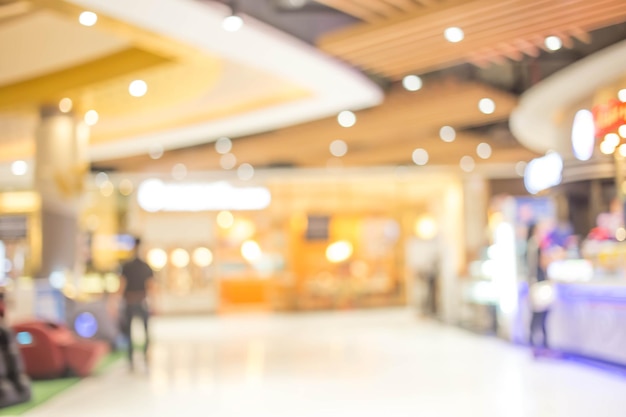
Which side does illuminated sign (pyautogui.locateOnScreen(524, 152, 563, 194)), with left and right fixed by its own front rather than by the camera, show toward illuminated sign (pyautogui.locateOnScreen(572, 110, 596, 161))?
left

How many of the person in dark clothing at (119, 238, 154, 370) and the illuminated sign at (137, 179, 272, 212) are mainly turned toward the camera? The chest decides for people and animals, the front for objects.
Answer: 1

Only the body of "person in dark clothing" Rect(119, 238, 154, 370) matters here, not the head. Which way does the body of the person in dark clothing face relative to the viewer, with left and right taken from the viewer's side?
facing away from the viewer

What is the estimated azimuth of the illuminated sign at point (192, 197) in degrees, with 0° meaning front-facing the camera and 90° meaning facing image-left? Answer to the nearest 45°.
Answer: approximately 0°

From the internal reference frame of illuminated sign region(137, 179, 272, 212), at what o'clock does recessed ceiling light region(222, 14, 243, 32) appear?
The recessed ceiling light is roughly at 12 o'clock from the illuminated sign.

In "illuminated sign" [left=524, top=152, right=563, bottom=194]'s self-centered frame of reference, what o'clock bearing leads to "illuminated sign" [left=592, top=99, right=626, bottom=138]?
"illuminated sign" [left=592, top=99, right=626, bottom=138] is roughly at 10 o'clock from "illuminated sign" [left=524, top=152, right=563, bottom=194].

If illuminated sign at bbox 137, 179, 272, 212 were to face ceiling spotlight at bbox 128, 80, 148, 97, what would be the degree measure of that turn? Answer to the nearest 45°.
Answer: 0° — it already faces it

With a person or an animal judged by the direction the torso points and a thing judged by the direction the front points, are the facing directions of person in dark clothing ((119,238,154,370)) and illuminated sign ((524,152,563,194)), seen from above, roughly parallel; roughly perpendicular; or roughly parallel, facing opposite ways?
roughly perpendicular

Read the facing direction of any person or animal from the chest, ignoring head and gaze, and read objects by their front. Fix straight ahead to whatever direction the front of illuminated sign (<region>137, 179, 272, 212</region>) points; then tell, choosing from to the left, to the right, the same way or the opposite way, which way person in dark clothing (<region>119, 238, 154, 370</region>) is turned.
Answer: the opposite way

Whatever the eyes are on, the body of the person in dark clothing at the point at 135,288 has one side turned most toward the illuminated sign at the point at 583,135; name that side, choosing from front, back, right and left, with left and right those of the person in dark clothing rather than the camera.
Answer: right

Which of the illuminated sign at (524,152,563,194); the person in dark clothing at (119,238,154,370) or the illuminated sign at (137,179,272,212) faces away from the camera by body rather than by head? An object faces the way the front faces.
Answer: the person in dark clothing

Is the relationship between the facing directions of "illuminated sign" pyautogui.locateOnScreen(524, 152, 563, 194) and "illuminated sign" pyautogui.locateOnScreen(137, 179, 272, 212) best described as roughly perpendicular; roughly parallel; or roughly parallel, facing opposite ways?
roughly perpendicular
